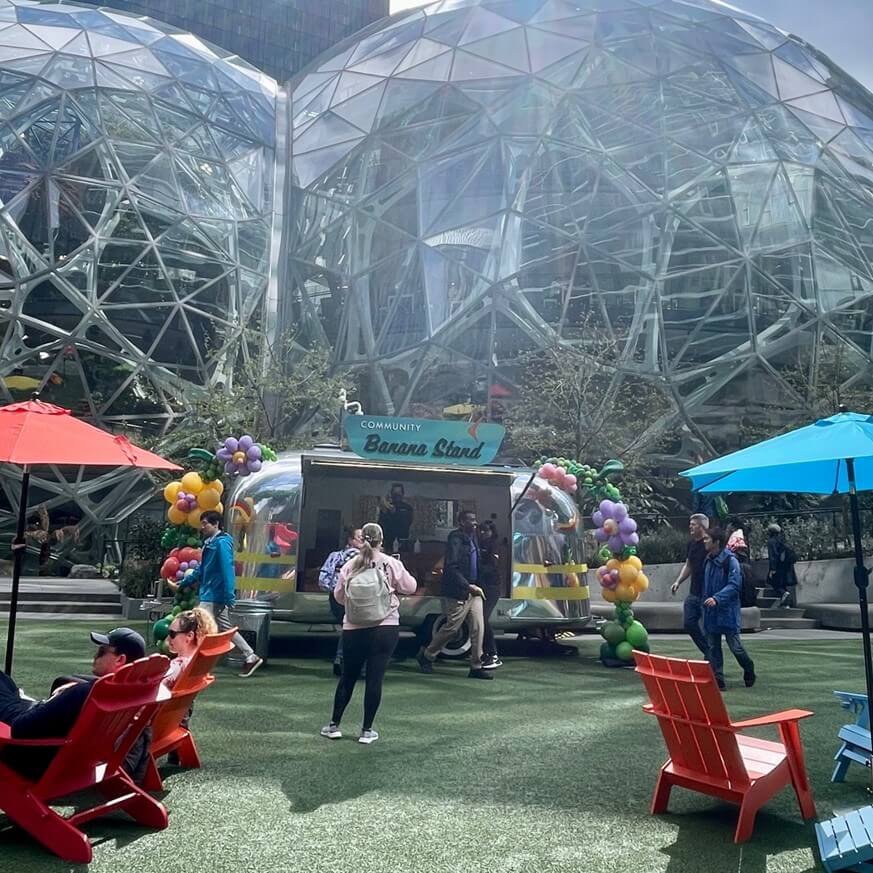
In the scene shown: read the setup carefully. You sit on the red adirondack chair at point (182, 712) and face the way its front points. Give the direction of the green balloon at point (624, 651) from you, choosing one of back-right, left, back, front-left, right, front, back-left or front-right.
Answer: right

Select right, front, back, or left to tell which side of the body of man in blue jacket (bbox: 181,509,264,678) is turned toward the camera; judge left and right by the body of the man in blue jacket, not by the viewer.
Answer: left

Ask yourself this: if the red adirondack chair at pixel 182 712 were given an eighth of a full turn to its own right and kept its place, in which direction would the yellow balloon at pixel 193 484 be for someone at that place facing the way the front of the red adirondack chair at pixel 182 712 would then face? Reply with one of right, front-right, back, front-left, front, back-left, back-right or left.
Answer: front

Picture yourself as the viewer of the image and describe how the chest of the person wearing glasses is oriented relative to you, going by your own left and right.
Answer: facing to the left of the viewer

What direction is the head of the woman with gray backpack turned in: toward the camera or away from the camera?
away from the camera

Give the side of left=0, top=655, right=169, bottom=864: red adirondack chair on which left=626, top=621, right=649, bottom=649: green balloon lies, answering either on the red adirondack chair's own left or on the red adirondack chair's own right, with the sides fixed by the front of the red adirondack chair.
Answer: on the red adirondack chair's own right

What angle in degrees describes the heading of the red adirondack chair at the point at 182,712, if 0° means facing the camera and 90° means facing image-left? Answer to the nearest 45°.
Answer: approximately 135°

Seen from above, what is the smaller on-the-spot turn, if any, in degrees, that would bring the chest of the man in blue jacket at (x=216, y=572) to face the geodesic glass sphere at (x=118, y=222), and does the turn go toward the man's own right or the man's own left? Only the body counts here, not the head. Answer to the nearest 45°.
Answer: approximately 90° to the man's own right

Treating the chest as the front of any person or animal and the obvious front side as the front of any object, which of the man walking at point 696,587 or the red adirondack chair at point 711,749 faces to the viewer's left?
the man walking

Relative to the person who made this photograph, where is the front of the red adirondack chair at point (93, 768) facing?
facing away from the viewer and to the left of the viewer
